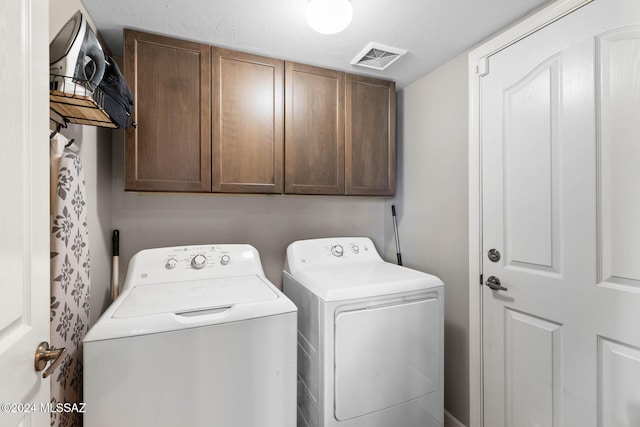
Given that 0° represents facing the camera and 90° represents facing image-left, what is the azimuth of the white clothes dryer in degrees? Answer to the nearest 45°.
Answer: approximately 315°

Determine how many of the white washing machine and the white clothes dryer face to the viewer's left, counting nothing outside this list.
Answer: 0

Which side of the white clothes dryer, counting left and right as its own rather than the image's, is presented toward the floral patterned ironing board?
right

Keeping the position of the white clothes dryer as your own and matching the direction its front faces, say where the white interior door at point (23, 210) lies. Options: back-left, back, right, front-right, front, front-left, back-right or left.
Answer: right

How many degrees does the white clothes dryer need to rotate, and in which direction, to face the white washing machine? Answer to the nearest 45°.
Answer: approximately 90° to its right

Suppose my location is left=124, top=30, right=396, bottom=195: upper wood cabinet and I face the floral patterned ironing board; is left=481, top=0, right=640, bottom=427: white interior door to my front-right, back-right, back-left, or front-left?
back-left

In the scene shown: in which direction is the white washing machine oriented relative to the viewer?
toward the camera

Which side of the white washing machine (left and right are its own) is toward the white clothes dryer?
left
